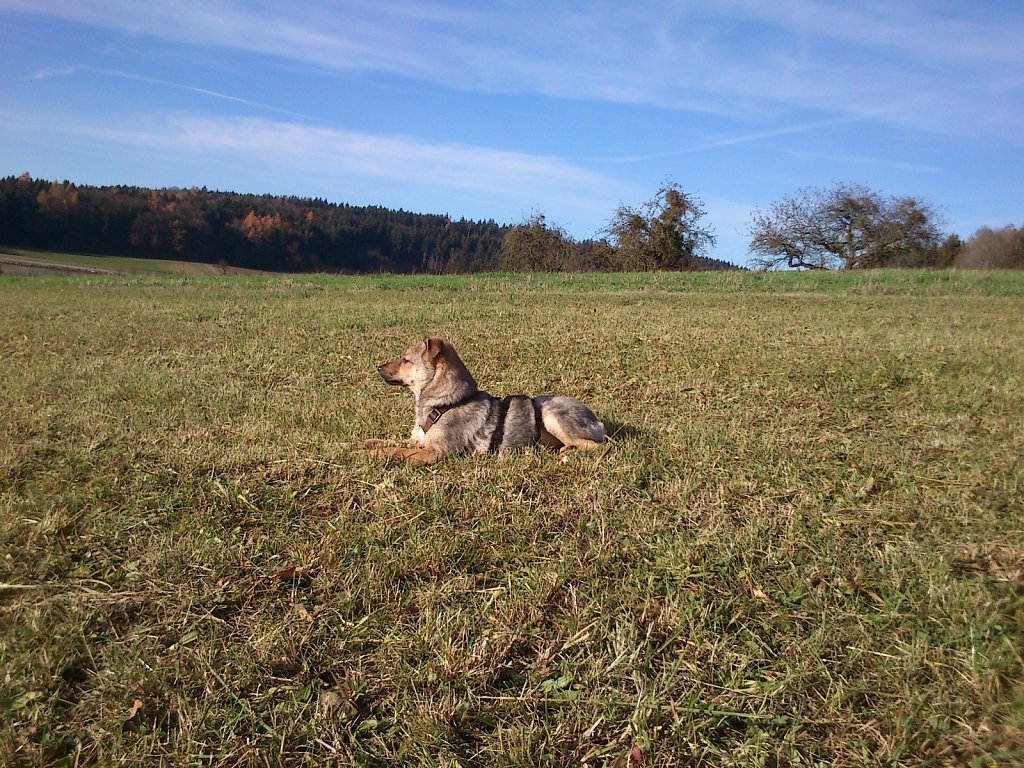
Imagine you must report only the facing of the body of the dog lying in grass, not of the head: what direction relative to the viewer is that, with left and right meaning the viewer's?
facing to the left of the viewer
